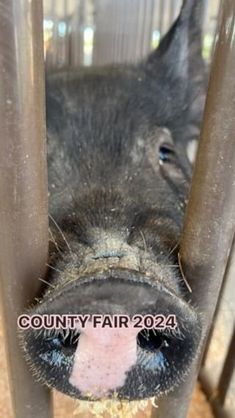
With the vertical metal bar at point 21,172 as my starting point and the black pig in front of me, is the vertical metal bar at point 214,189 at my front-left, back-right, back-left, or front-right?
front-right

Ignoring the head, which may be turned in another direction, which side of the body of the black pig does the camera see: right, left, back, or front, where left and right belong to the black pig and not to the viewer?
front
